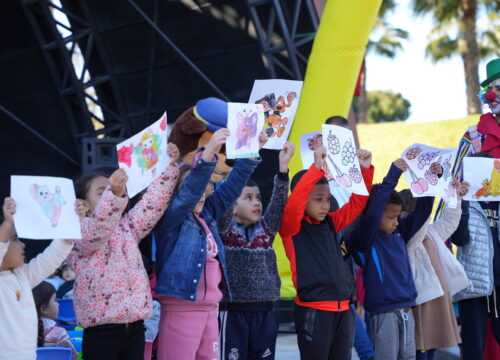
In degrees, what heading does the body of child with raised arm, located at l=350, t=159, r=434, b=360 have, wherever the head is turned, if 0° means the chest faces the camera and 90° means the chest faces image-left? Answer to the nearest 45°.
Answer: approximately 315°

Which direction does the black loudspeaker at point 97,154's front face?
toward the camera

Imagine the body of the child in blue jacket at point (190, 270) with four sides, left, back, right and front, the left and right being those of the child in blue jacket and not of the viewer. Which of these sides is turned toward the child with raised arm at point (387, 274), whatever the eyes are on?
left

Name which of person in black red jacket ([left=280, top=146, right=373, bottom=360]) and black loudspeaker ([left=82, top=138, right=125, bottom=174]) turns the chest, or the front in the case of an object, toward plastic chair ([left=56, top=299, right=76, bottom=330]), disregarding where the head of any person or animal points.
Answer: the black loudspeaker

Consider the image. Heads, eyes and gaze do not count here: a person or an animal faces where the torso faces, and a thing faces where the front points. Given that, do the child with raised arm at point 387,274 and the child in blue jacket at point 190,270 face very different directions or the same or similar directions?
same or similar directions

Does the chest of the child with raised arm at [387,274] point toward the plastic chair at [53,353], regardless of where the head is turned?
no

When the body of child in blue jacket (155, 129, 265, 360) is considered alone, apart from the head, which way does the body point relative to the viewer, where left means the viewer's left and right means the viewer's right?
facing the viewer and to the right of the viewer

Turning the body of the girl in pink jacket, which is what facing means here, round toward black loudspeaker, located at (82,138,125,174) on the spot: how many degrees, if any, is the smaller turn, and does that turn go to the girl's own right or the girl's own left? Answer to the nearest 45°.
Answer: approximately 135° to the girl's own left

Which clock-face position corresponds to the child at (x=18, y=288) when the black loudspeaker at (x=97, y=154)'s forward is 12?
The child is roughly at 12 o'clock from the black loudspeaker.

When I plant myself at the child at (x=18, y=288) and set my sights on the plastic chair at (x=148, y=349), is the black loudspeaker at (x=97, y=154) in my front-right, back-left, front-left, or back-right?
front-left

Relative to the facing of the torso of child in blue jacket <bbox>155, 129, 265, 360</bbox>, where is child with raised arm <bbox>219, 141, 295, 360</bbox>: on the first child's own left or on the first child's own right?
on the first child's own left

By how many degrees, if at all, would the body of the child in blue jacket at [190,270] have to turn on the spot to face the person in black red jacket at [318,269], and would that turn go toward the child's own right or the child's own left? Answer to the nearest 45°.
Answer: approximately 90° to the child's own left

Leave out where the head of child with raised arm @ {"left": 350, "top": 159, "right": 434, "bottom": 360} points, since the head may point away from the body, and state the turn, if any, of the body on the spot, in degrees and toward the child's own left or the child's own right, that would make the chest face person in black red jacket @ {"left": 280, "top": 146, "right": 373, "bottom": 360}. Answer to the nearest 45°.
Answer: approximately 90° to the child's own right
